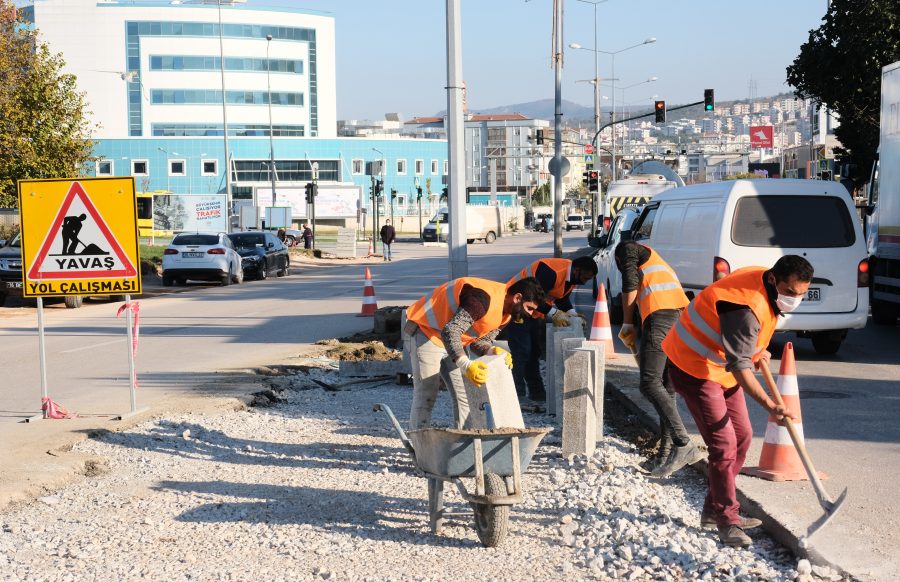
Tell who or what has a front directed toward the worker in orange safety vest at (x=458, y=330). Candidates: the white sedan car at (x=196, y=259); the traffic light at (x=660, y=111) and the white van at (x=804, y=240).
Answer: the traffic light

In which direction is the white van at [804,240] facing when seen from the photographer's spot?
facing away from the viewer and to the left of the viewer

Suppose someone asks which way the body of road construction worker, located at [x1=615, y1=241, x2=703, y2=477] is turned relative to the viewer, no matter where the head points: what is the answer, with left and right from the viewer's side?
facing to the left of the viewer

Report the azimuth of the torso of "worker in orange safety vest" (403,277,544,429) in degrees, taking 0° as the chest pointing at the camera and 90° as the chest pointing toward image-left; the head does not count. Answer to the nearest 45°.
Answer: approximately 270°

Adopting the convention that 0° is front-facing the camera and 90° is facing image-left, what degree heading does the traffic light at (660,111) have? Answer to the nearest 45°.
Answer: approximately 0°

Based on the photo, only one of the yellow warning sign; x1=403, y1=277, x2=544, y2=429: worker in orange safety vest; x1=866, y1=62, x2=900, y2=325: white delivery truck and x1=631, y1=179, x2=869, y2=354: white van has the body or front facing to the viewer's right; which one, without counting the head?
the worker in orange safety vest

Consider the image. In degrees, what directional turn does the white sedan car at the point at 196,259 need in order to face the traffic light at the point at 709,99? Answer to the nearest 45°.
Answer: approximately 45° to its right

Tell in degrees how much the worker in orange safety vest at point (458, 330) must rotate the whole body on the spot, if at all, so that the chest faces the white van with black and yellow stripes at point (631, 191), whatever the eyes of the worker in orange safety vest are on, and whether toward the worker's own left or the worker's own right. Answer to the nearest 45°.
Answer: approximately 90° to the worker's own left
